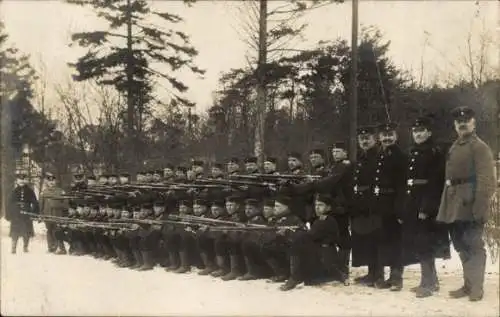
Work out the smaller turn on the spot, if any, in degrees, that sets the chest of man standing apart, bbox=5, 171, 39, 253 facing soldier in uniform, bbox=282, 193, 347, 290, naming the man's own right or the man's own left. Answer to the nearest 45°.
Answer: approximately 45° to the man's own left

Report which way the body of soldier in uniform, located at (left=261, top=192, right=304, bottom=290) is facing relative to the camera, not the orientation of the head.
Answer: to the viewer's left

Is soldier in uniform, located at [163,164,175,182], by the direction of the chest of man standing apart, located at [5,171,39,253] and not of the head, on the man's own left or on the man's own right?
on the man's own left

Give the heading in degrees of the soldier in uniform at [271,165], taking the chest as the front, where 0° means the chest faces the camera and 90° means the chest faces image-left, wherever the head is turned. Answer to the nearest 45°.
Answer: approximately 45°

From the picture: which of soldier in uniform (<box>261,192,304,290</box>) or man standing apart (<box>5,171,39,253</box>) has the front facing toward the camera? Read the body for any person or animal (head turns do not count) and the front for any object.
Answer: the man standing apart

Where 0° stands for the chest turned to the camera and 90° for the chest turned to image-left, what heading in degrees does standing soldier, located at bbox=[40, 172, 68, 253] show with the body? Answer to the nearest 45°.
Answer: approximately 45°

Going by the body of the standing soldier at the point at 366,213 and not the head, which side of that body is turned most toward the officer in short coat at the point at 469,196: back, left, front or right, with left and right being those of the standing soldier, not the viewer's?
left

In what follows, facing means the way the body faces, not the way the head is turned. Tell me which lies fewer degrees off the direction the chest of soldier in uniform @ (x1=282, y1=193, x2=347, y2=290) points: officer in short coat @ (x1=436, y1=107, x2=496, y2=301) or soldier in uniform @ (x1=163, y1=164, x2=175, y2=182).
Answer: the soldier in uniform

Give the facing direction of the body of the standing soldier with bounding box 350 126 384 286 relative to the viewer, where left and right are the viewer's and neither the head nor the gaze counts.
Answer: facing the viewer and to the left of the viewer

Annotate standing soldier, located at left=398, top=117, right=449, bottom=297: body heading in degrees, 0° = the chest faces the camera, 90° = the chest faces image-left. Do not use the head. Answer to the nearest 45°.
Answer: approximately 45°

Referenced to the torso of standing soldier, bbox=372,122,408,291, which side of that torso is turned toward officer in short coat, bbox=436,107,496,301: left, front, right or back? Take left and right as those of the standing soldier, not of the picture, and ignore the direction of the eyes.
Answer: left

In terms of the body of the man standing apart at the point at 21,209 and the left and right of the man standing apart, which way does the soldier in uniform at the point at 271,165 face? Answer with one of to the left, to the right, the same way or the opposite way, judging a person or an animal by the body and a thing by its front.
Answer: to the right

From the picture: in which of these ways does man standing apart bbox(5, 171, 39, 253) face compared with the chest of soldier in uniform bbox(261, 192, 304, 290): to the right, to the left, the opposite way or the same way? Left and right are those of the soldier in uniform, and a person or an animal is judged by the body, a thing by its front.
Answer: to the left

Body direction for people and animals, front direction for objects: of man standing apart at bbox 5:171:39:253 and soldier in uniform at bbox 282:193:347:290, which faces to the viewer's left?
the soldier in uniform

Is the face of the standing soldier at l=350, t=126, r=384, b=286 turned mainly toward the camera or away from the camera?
toward the camera

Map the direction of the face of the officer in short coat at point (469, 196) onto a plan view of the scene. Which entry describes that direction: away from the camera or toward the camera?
toward the camera
